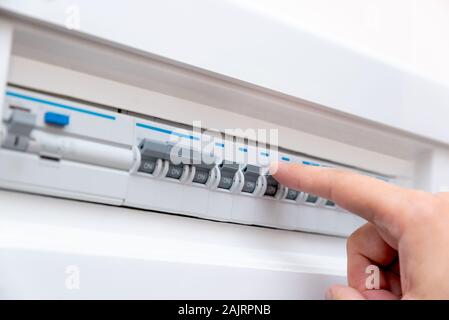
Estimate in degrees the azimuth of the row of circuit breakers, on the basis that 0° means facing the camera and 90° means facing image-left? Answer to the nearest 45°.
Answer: approximately 315°
